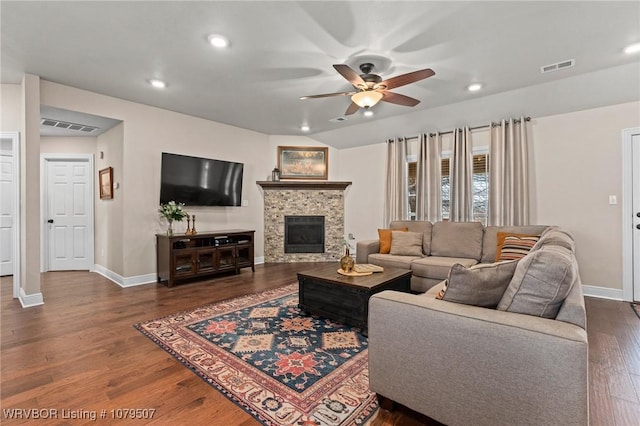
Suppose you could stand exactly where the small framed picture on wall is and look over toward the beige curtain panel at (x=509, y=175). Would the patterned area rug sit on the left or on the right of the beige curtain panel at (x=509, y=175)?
right

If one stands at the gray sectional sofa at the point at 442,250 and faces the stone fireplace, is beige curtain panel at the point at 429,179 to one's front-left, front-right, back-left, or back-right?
front-right

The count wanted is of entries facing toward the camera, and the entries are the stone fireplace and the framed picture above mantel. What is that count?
2

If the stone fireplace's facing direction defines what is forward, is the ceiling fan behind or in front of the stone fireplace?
in front

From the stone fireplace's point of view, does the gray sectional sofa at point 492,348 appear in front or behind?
in front

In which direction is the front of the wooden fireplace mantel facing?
toward the camera

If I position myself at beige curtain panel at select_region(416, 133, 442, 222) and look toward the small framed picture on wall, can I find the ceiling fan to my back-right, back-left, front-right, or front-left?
front-left

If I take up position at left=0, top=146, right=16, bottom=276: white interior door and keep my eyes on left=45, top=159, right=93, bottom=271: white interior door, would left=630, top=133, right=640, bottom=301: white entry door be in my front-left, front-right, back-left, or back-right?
front-right

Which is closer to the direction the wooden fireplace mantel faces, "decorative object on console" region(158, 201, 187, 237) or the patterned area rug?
the patterned area rug

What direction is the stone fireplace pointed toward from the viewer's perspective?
toward the camera

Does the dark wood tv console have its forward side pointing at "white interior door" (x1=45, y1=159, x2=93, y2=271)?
no

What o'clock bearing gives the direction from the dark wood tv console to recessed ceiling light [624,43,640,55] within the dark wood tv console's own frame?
The recessed ceiling light is roughly at 12 o'clock from the dark wood tv console.

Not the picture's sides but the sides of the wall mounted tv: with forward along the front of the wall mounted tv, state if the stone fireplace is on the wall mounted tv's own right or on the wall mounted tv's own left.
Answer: on the wall mounted tv's own left
